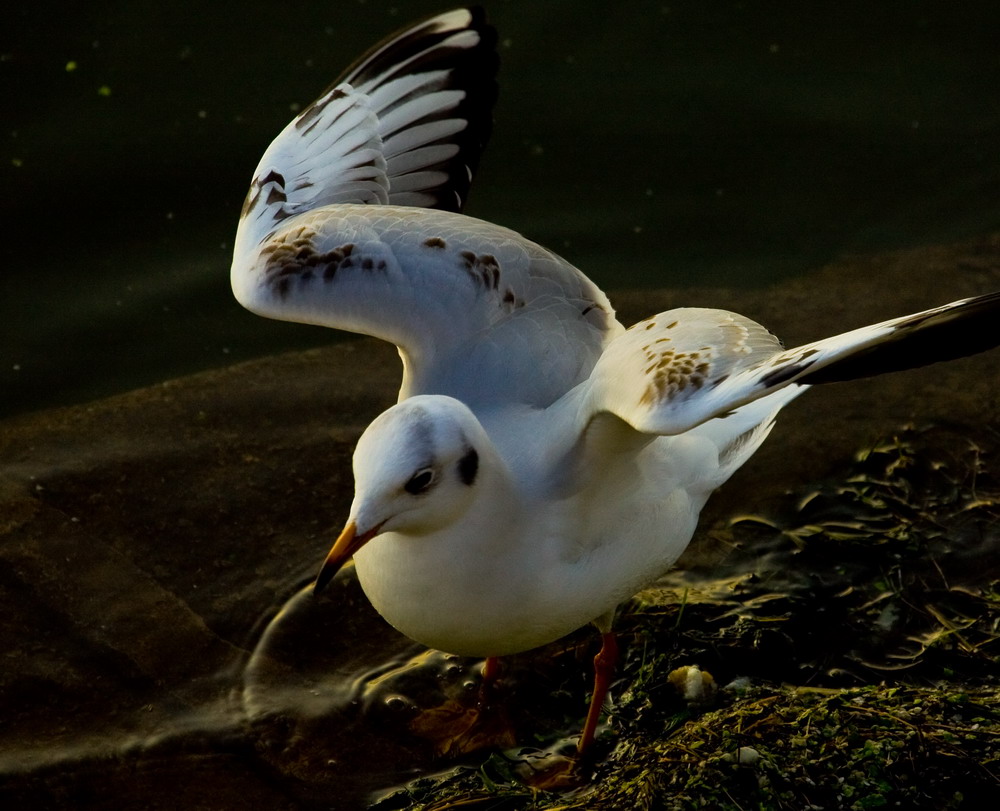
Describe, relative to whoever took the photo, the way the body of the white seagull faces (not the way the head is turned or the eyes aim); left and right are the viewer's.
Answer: facing the viewer and to the left of the viewer
